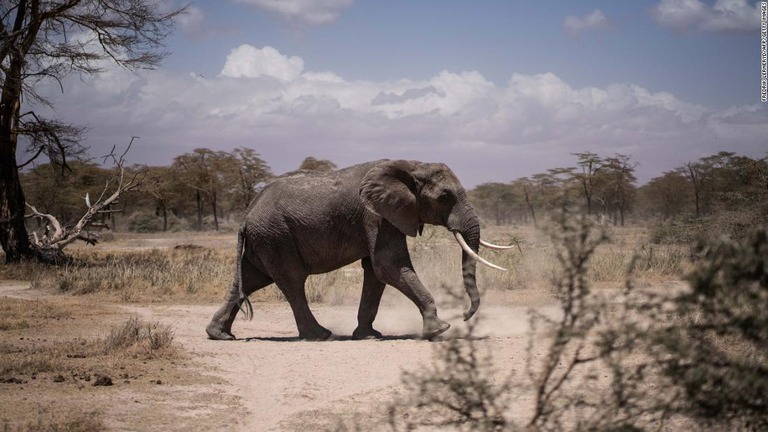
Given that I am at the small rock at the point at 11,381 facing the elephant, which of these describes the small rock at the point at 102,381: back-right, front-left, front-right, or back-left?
front-right

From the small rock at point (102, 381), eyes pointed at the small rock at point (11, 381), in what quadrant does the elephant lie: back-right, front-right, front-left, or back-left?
back-right

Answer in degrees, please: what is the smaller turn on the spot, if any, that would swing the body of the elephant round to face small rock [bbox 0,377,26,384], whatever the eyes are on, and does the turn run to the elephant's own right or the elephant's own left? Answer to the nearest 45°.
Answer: approximately 135° to the elephant's own right

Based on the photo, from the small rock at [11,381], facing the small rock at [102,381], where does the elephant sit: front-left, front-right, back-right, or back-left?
front-left

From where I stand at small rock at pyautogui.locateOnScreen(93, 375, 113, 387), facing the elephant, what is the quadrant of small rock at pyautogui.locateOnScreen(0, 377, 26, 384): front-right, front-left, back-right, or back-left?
back-left

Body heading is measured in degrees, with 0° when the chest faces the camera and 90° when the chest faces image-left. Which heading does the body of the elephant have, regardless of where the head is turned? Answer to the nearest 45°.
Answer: approximately 270°

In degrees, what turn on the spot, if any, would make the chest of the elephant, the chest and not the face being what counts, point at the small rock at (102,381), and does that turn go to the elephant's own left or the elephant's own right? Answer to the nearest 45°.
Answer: approximately 135° to the elephant's own right
